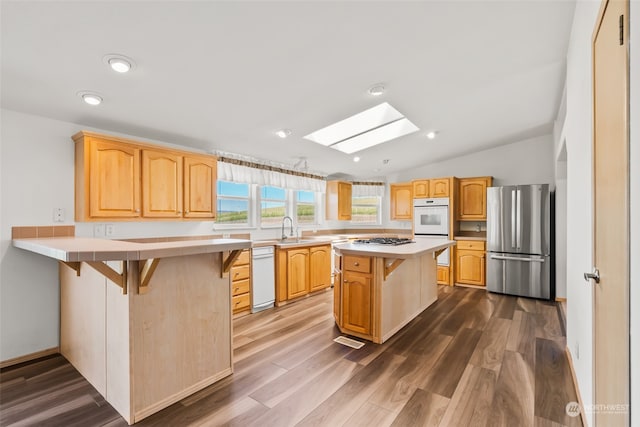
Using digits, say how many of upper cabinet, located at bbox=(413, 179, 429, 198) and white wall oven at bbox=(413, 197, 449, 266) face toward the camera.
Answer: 2

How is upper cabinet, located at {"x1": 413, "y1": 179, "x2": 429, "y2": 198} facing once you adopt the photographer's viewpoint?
facing the viewer

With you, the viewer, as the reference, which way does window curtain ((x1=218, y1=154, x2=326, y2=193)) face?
facing the viewer and to the right of the viewer

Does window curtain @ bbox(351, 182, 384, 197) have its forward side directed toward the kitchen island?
yes

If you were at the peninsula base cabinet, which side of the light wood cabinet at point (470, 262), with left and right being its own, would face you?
front

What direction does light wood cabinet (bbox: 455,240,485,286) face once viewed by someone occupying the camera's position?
facing the viewer

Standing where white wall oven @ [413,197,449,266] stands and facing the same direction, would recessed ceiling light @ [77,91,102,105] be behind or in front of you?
in front

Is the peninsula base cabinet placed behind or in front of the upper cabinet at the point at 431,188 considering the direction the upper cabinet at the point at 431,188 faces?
in front

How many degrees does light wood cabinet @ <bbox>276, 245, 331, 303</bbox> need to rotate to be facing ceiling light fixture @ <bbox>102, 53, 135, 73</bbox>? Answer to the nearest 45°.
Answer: approximately 90° to its right

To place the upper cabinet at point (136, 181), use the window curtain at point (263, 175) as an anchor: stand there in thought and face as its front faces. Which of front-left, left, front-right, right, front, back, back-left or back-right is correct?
right
